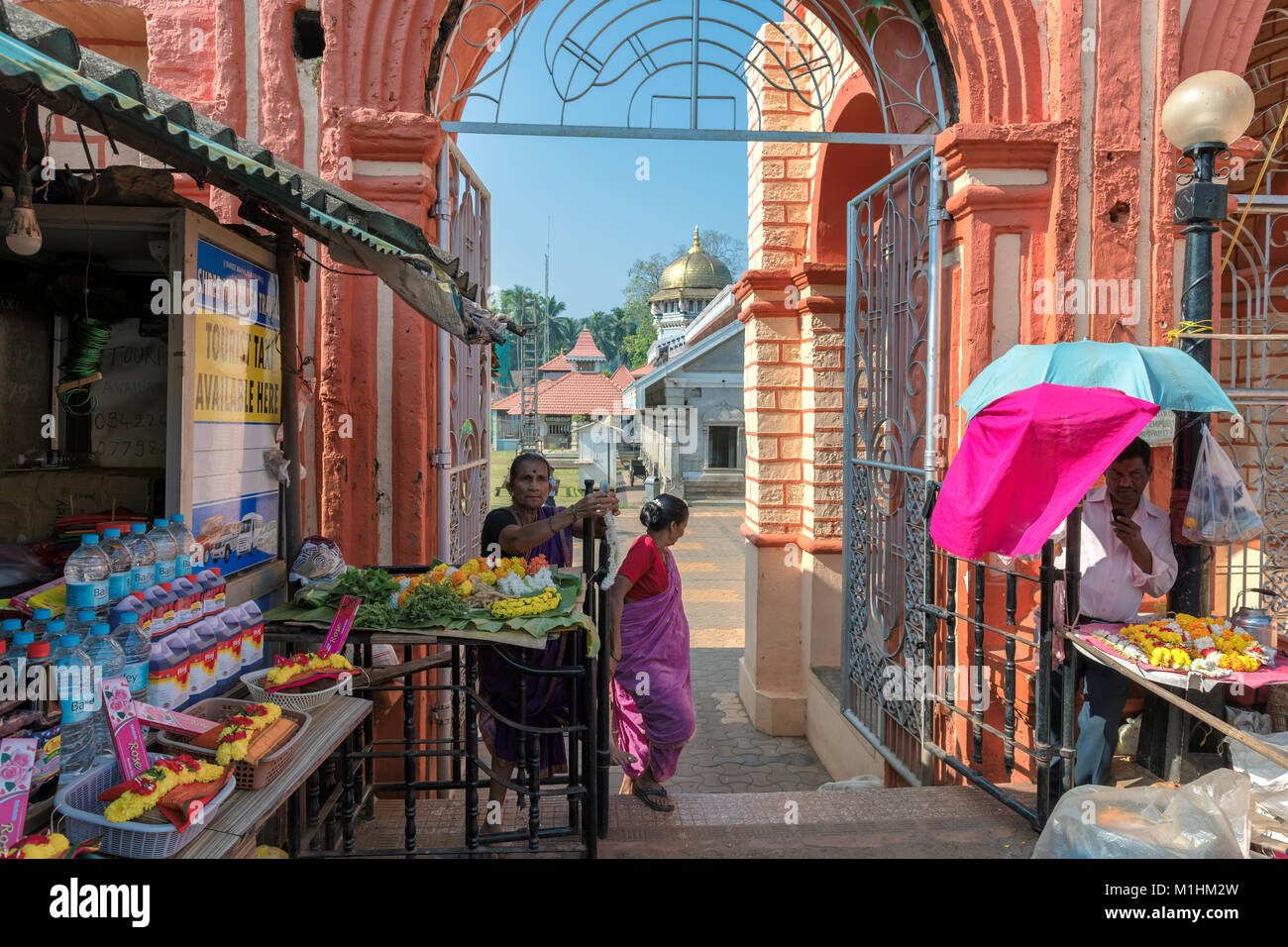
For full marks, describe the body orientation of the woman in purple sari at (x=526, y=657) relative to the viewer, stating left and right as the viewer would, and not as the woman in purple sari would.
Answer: facing the viewer and to the right of the viewer

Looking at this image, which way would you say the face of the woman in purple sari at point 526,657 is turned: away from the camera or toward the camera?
toward the camera

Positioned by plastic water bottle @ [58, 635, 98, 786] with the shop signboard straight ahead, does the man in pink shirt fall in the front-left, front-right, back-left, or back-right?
front-right

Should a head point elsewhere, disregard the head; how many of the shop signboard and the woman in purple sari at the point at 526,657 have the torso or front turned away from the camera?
0

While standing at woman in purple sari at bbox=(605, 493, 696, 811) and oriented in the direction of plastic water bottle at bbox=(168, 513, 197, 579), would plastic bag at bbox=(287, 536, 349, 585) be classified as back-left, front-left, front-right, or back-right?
front-right

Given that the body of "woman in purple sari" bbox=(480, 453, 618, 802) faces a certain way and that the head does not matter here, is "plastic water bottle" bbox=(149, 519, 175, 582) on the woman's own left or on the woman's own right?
on the woman's own right

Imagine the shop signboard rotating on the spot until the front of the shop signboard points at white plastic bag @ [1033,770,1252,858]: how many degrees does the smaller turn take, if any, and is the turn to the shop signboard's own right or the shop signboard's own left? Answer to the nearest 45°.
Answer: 0° — it already faces it

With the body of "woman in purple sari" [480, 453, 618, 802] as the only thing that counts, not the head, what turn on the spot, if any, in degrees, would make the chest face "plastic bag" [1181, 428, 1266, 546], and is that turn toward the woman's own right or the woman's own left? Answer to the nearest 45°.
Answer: approximately 45° to the woman's own left

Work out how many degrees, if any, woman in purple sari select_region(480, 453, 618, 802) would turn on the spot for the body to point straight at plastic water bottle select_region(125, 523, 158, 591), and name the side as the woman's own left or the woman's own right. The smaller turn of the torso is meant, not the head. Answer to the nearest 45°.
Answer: approximately 90° to the woman's own right

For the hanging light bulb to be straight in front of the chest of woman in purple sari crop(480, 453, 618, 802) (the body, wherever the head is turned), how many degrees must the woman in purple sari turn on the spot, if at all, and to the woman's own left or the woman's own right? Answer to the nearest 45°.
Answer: approximately 90° to the woman's own right

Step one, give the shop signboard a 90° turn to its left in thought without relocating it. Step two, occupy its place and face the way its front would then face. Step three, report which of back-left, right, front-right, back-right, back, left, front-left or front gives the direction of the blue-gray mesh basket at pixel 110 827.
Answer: back-right

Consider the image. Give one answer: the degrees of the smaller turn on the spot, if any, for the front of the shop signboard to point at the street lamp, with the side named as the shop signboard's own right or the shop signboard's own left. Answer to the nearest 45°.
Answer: approximately 45° to the shop signboard's own left

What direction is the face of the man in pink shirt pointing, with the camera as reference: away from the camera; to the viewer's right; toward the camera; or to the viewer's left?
toward the camera

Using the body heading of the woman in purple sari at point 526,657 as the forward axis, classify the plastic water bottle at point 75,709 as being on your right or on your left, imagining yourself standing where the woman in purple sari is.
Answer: on your right
